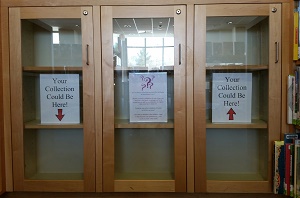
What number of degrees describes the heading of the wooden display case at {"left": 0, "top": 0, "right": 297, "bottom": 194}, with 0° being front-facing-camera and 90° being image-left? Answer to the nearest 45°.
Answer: approximately 0°

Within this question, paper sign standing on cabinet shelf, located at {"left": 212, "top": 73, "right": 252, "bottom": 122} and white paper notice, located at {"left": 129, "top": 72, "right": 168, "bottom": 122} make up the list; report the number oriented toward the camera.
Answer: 2

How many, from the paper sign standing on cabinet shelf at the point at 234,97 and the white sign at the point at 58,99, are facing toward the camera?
2

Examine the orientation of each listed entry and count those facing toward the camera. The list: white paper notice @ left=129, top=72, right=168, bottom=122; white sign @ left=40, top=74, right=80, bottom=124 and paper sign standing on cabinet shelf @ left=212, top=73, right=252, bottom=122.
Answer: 3

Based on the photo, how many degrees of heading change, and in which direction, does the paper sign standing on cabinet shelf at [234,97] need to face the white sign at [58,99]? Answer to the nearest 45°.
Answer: approximately 90° to its right

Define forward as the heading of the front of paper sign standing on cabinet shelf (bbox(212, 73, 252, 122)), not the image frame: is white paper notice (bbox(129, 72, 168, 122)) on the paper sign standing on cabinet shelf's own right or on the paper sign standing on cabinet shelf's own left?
on the paper sign standing on cabinet shelf's own right

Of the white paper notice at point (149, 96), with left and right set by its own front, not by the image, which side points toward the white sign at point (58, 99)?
right

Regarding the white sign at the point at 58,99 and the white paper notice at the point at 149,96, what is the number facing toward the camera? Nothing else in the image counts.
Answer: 2

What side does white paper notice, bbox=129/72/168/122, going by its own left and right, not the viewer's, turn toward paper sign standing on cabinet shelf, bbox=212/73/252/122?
left

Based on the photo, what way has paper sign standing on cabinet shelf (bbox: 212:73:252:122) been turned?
toward the camera

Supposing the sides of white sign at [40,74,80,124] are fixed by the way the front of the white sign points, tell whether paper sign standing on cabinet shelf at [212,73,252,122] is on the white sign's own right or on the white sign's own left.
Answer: on the white sign's own left
